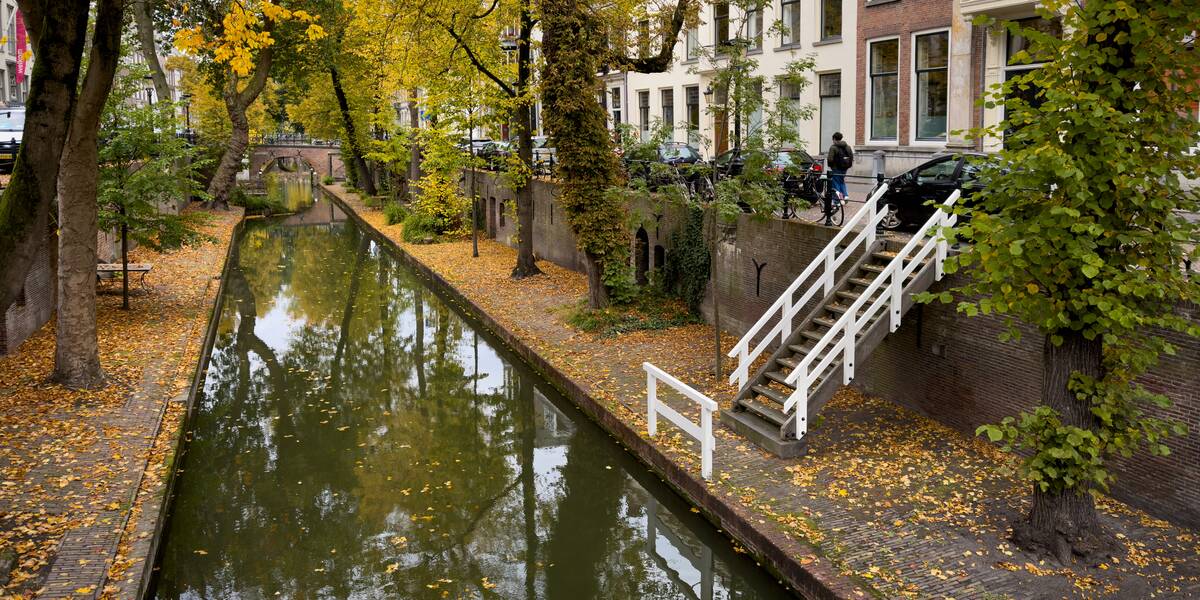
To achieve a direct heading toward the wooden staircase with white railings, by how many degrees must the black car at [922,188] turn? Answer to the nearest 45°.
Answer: approximately 90° to its left

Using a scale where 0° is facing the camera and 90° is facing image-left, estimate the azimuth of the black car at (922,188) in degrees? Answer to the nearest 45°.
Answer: approximately 90°

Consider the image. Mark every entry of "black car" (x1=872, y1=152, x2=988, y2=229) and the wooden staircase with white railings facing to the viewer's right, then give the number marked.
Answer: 0

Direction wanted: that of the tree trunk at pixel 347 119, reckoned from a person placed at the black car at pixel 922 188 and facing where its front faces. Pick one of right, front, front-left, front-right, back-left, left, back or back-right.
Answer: front-right

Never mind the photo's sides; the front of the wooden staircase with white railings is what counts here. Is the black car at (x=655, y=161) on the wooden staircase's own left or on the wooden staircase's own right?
on the wooden staircase's own right
